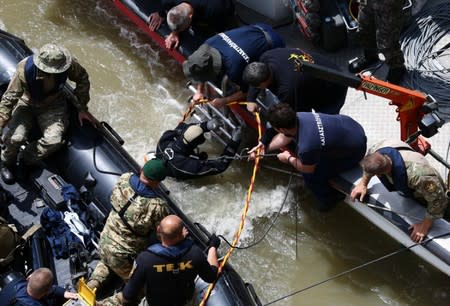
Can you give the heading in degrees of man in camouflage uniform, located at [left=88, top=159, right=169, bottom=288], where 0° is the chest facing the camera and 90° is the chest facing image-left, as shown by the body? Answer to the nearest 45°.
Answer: approximately 225°

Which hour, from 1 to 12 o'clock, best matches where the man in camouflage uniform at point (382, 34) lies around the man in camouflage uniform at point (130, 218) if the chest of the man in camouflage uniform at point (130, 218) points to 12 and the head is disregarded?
the man in camouflage uniform at point (382, 34) is roughly at 12 o'clock from the man in camouflage uniform at point (130, 218).

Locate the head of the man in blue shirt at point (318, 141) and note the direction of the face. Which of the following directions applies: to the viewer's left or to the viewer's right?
to the viewer's left

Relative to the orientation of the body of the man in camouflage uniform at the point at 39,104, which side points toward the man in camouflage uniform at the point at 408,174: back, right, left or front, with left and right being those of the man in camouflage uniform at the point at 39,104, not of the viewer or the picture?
left
